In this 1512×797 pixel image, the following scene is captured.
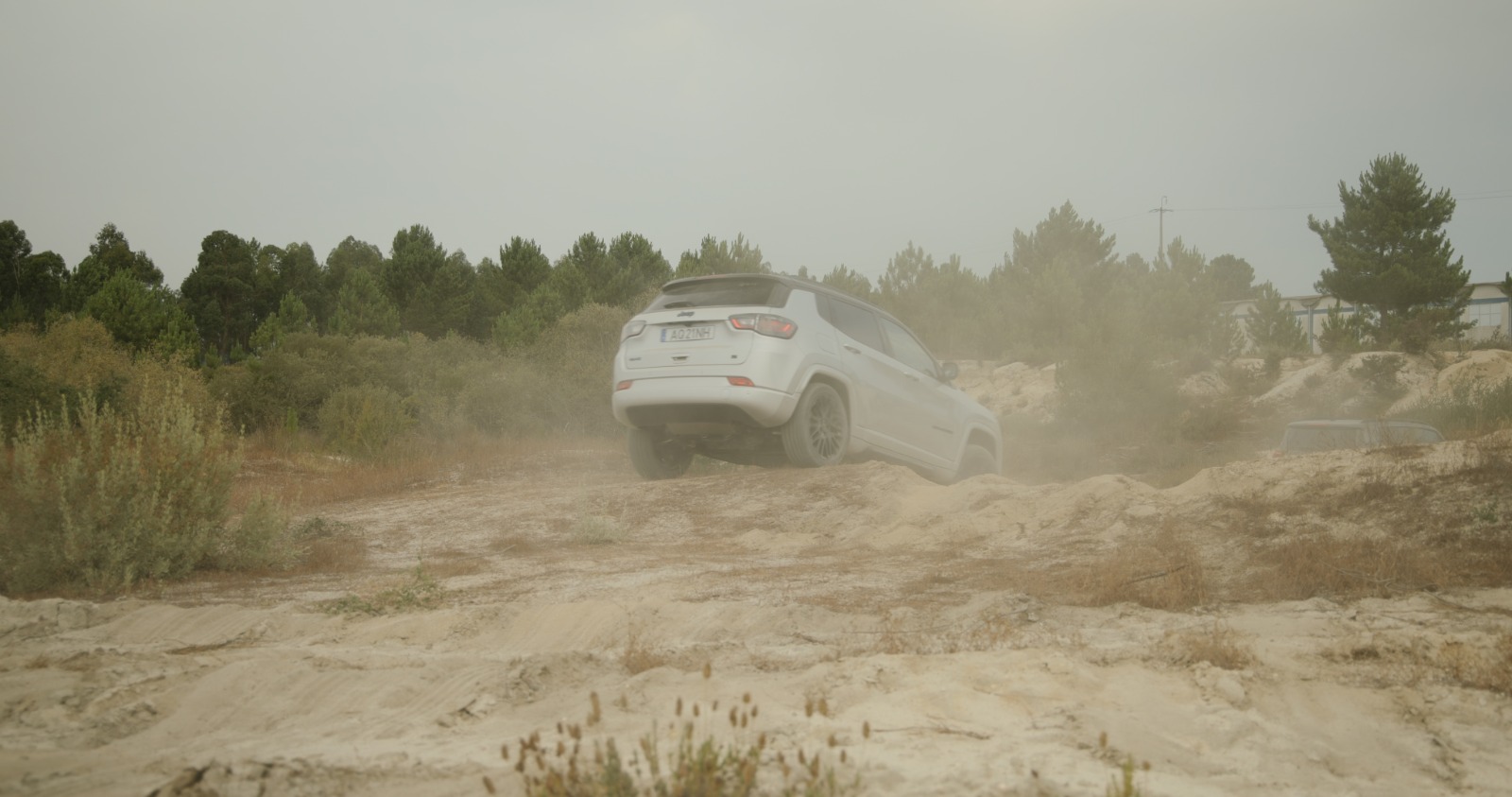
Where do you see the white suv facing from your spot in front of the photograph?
facing away from the viewer and to the right of the viewer

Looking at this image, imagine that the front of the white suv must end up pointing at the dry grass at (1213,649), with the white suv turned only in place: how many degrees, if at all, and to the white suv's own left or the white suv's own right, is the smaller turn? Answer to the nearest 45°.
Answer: approximately 135° to the white suv's own right

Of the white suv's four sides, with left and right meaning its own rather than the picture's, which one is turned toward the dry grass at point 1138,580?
right

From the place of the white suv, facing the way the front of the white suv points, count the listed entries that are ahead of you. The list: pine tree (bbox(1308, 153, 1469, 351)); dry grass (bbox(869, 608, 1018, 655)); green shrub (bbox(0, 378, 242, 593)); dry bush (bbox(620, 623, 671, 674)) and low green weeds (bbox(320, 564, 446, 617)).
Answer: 1

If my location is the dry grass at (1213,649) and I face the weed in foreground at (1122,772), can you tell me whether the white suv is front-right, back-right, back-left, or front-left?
back-right

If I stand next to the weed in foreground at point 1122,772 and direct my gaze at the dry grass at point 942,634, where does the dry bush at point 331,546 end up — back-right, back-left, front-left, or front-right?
front-left

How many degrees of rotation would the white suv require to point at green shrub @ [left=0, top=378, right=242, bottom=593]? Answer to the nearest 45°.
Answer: approximately 180°

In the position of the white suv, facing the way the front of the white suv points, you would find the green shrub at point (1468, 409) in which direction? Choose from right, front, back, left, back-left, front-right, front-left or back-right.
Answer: front

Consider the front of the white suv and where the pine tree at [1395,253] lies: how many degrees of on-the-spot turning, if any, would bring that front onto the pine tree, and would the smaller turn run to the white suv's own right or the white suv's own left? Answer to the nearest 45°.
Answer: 0° — it already faces it

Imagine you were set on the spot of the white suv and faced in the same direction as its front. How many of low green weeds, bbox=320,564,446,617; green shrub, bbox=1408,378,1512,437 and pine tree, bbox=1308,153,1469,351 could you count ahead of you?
2

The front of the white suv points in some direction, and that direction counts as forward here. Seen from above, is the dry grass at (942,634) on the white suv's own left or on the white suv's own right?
on the white suv's own right

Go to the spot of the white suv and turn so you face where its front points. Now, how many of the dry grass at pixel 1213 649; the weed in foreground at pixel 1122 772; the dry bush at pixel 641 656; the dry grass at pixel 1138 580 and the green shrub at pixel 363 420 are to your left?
1
